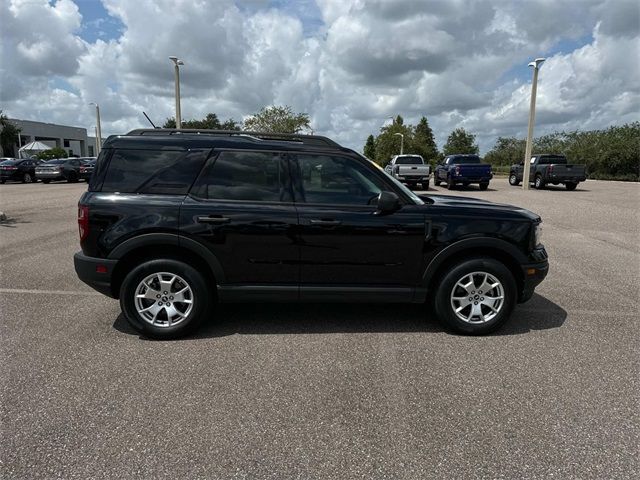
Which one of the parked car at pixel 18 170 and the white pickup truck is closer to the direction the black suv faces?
the white pickup truck

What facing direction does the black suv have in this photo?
to the viewer's right

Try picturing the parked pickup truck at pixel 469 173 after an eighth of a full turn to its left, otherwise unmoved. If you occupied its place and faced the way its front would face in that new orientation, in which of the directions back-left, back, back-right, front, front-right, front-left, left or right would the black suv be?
left

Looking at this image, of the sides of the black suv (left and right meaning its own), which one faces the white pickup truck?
left

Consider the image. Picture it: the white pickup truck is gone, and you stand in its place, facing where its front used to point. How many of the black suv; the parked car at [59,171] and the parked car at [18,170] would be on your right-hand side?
0

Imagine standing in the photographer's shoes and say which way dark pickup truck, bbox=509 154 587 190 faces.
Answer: facing away from the viewer and to the left of the viewer

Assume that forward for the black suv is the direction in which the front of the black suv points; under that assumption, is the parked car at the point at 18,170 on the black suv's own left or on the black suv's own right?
on the black suv's own left

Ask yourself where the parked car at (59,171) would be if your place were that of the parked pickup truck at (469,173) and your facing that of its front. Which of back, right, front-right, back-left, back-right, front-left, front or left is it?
front-left

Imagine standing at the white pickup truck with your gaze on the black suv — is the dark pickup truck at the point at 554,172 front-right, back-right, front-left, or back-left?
back-left

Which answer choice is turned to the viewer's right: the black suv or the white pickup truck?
the black suv

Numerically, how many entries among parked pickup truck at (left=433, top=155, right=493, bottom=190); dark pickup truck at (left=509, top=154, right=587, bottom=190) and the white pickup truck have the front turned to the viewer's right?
0

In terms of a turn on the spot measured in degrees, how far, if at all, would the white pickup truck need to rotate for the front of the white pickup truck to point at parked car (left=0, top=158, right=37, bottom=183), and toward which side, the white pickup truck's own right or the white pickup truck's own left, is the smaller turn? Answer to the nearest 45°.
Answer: approximately 45° to the white pickup truck's own left

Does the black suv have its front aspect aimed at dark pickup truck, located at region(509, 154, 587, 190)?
no

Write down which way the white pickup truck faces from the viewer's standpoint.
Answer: facing away from the viewer and to the left of the viewer

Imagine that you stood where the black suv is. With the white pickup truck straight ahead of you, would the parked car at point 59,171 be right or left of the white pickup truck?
left

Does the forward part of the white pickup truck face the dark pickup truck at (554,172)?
no

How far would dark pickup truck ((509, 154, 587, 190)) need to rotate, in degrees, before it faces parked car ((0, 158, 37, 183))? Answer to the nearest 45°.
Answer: approximately 45° to its left

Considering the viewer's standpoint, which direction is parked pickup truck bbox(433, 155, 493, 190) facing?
facing away from the viewer and to the left of the viewer
